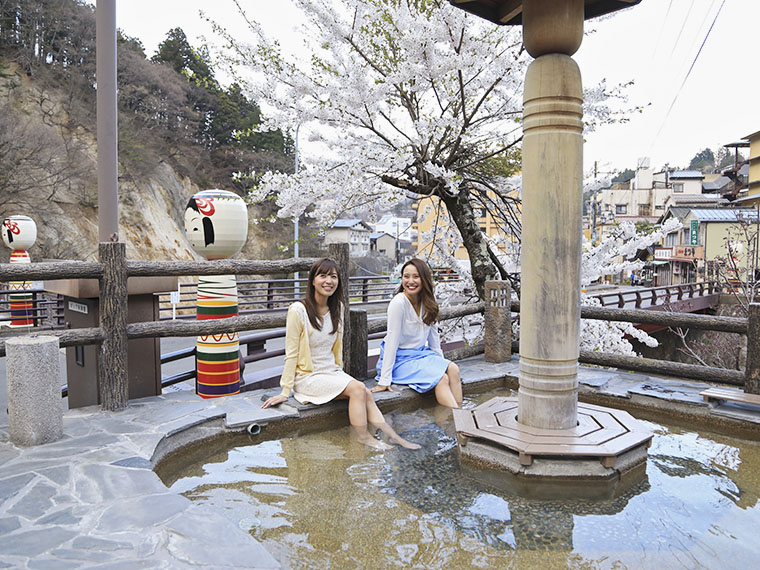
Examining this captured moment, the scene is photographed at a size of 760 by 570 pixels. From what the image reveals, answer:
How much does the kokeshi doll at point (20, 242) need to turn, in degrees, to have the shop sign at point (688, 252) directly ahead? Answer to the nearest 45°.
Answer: approximately 180°

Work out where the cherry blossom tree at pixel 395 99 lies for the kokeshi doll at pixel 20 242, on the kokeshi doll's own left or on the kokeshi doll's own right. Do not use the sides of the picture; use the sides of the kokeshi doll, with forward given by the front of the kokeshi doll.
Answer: on the kokeshi doll's own left

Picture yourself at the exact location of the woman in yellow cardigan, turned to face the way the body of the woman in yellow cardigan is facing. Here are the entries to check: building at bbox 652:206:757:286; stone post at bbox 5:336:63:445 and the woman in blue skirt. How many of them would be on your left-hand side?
2

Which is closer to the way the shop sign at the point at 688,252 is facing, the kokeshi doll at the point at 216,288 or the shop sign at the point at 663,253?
the kokeshi doll

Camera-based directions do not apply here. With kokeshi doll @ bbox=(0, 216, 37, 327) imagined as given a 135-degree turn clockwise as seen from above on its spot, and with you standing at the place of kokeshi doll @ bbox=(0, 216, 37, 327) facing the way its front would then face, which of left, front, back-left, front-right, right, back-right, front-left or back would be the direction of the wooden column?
back-right

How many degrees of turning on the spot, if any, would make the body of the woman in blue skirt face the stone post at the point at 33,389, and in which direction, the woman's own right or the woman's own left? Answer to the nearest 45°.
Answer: approximately 90° to the woman's own right

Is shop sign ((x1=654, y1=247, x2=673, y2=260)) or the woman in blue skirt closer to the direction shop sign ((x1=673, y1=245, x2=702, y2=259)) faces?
the woman in blue skirt

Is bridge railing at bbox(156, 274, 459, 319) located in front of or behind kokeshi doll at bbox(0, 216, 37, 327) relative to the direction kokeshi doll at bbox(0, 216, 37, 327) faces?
behind

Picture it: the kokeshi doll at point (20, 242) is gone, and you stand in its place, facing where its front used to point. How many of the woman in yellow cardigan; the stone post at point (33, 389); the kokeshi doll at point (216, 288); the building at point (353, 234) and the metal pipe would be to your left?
4

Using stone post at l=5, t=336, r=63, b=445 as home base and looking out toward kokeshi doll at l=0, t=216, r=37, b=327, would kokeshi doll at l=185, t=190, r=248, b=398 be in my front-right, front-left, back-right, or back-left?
front-right

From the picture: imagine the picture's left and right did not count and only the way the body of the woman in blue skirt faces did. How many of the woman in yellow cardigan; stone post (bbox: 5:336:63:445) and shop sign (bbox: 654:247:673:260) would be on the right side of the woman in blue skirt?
2

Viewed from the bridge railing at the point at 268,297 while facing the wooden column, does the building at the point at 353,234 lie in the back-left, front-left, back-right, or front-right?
back-left

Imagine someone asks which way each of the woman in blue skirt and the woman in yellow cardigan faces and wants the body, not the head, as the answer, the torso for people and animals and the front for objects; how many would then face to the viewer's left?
0

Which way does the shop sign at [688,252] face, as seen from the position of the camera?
facing the viewer and to the left of the viewer

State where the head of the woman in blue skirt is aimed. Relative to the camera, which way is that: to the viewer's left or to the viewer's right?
to the viewer's left
